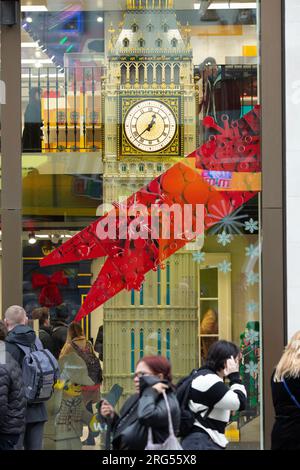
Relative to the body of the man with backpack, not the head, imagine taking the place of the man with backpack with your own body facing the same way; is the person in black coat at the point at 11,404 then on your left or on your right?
on your left

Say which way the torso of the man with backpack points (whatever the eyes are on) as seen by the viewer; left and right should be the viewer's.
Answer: facing away from the viewer and to the left of the viewer
